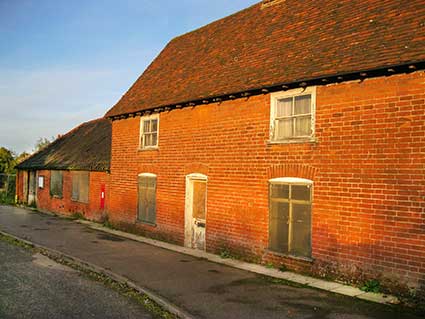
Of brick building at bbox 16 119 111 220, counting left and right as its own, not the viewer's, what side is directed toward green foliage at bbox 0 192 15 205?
right

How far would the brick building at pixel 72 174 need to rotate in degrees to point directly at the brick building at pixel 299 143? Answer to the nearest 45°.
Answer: approximately 45° to its left

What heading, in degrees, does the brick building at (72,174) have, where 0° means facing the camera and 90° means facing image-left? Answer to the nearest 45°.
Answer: approximately 45°

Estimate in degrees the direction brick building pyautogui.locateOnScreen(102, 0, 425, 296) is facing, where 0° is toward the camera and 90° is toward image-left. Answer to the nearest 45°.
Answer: approximately 45°

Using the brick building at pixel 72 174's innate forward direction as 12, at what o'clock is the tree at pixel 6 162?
The tree is roughly at 4 o'clock from the brick building.

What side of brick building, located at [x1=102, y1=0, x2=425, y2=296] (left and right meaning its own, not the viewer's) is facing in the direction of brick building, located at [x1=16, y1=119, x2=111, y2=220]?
right

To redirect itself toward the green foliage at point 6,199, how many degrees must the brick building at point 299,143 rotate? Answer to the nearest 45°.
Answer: approximately 90° to its right

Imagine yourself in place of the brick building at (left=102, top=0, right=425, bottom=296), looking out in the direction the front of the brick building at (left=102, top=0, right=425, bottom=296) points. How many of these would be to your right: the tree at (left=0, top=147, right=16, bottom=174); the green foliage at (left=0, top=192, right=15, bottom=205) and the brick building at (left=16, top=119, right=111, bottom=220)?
3
